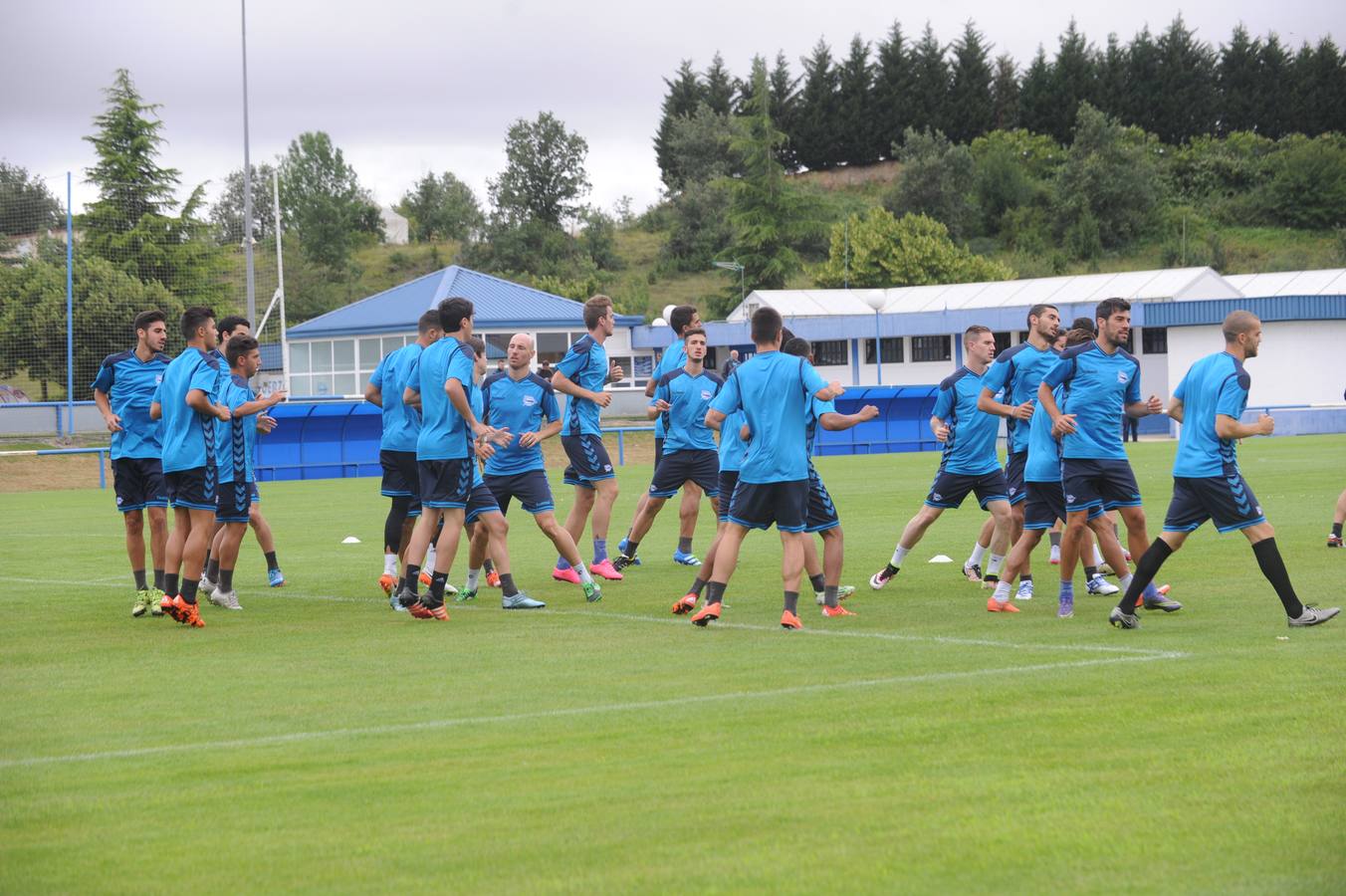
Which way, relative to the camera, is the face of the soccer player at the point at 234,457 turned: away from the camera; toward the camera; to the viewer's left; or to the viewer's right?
to the viewer's right

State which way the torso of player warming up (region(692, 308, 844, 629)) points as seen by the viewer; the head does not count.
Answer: away from the camera

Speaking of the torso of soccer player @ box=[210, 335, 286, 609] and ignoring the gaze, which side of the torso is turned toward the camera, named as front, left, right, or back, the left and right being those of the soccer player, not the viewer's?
right

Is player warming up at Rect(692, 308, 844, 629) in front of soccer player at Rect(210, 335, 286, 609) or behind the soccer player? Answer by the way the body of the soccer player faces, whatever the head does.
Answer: in front

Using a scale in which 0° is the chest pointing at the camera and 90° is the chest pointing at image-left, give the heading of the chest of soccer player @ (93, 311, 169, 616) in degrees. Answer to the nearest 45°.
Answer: approximately 315°

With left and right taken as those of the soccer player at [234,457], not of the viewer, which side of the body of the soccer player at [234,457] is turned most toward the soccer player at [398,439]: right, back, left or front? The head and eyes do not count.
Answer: front

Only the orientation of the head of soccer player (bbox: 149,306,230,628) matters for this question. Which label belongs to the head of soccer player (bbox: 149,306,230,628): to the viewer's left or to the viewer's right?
to the viewer's right

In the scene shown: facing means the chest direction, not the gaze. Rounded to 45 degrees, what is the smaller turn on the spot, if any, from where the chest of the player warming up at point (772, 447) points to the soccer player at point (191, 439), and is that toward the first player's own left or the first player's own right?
approximately 90° to the first player's own left

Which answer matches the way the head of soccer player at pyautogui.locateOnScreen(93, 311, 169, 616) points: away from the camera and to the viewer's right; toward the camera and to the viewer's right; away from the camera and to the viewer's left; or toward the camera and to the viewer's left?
toward the camera and to the viewer's right

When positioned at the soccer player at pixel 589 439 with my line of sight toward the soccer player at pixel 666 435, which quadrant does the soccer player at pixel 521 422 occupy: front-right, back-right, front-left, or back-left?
back-right

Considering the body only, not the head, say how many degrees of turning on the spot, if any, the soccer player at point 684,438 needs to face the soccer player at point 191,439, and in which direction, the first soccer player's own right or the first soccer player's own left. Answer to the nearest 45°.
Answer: approximately 45° to the first soccer player's own right
